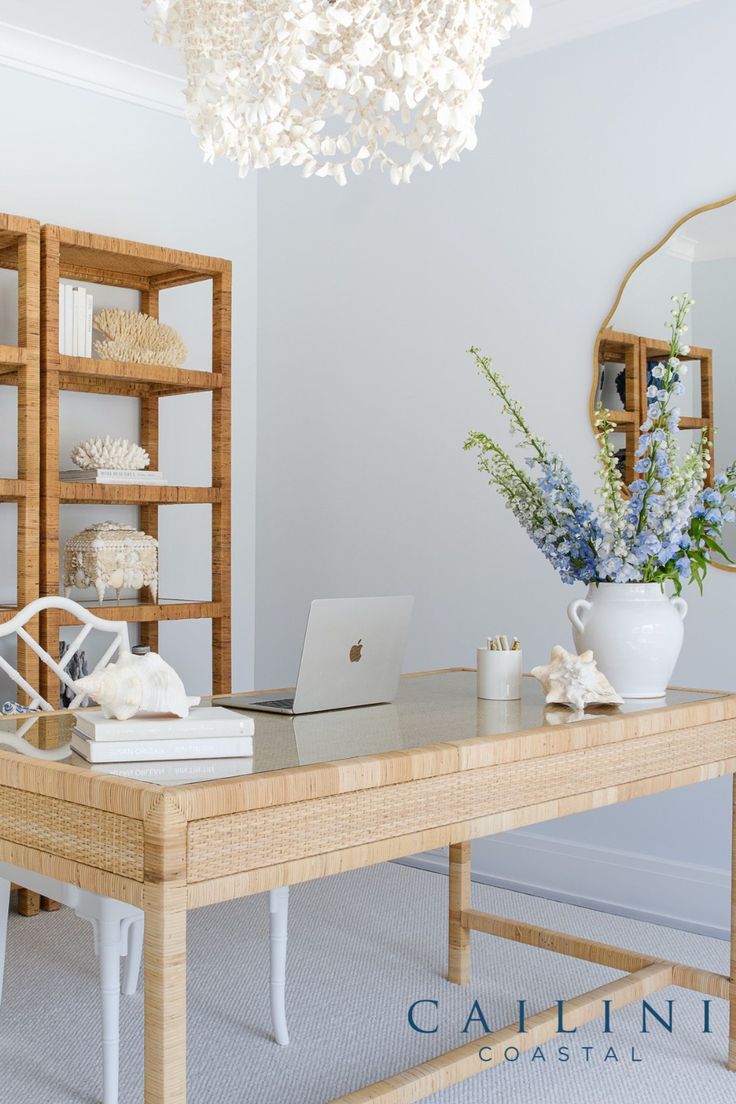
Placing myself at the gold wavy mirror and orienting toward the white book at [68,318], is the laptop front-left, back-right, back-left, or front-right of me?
front-left

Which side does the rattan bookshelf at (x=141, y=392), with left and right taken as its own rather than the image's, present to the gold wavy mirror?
front

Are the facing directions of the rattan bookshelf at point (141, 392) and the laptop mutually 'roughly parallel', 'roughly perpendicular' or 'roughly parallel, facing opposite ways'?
roughly parallel, facing opposite ways

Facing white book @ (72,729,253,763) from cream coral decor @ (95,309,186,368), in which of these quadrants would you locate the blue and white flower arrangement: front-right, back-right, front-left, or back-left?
front-left

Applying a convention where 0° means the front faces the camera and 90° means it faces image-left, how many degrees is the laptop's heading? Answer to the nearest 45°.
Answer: approximately 135°

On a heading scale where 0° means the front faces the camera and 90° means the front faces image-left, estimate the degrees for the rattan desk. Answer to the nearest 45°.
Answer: approximately 135°

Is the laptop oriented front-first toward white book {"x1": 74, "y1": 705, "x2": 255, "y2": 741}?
no

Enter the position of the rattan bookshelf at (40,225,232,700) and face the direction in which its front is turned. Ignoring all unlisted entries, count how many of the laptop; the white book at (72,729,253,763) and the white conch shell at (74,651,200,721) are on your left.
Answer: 0

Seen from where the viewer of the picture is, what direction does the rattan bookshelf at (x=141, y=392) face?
facing the viewer and to the right of the viewer

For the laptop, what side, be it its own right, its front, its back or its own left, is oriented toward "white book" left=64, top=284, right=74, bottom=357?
front

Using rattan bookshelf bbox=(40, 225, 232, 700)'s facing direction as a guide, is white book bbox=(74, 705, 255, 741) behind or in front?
in front

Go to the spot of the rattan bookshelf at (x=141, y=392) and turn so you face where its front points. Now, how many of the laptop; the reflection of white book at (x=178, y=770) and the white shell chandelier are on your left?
0

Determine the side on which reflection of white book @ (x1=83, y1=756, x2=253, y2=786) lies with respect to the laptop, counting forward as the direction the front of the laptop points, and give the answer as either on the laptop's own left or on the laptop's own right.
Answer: on the laptop's own left

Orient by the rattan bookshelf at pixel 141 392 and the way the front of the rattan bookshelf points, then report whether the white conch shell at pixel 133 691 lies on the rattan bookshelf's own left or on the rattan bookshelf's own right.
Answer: on the rattan bookshelf's own right
